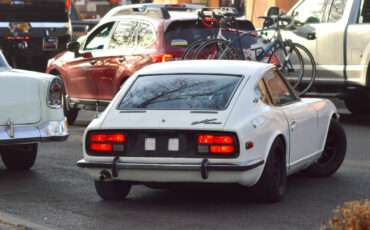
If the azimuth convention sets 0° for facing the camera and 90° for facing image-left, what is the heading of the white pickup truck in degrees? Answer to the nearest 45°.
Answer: approximately 90°

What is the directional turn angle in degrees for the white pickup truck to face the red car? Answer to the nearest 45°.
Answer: approximately 45° to its left

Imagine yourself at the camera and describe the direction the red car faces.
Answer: facing away from the viewer and to the left of the viewer

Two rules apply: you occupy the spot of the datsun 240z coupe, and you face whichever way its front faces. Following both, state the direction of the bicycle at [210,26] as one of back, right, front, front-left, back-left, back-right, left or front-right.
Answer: front-left

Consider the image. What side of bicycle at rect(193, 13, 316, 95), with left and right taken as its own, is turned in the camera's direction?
right
